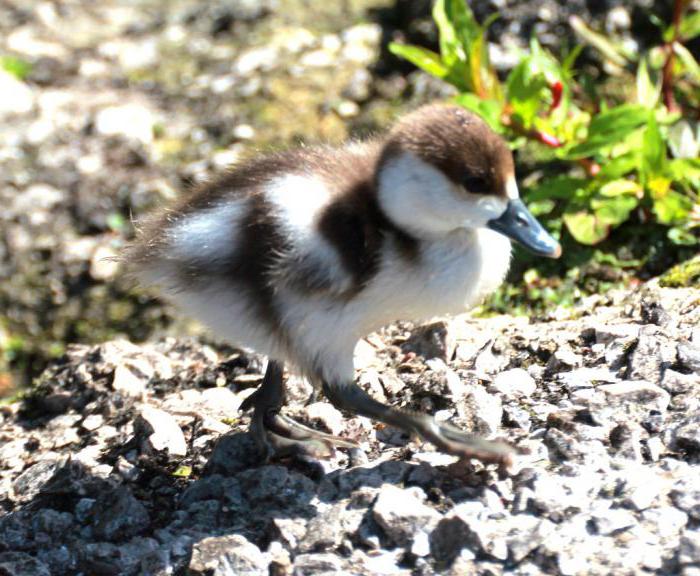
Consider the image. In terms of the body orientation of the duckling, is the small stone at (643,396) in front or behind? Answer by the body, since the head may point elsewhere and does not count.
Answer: in front

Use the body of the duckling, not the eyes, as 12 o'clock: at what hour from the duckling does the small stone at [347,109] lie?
The small stone is roughly at 9 o'clock from the duckling.

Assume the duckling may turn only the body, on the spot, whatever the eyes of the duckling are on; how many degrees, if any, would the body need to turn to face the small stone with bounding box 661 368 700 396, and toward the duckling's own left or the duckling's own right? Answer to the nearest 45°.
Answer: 0° — it already faces it

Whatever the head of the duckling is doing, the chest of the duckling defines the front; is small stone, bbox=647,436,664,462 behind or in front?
in front

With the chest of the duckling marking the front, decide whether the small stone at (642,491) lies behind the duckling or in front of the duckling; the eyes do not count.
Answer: in front

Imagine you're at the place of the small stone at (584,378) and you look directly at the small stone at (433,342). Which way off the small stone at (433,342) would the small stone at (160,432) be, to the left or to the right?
left

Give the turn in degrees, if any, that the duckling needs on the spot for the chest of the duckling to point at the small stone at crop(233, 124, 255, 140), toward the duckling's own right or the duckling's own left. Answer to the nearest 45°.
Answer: approximately 90° to the duckling's own left

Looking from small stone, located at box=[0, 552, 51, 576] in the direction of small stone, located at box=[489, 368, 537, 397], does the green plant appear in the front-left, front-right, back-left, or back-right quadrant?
front-left

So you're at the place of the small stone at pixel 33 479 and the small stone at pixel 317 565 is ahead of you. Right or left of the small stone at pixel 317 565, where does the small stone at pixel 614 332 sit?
left

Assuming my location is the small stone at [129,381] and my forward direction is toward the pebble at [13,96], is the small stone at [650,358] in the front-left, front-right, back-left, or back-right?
back-right

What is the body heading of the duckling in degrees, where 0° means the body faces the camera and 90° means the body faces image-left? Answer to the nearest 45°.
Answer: approximately 270°
